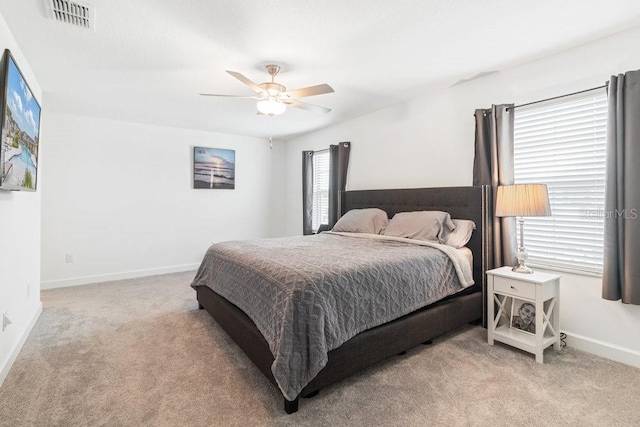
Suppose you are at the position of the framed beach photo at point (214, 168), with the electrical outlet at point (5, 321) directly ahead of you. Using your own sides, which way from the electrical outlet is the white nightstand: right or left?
left

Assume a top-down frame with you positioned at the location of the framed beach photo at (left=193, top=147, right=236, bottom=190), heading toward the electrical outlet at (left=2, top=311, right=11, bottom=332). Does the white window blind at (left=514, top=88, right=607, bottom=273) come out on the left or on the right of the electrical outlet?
left

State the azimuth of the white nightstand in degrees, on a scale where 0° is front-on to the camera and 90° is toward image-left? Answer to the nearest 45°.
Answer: approximately 45°

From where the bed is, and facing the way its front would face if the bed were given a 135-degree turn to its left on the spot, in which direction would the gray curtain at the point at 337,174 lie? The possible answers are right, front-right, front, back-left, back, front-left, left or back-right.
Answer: left

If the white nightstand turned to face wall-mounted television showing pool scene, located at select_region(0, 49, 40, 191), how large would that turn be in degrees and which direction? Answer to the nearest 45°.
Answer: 0° — it already faces it

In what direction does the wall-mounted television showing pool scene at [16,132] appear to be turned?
to the viewer's right

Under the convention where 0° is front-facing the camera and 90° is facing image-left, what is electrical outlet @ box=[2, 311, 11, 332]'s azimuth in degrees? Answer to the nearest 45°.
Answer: approximately 270°

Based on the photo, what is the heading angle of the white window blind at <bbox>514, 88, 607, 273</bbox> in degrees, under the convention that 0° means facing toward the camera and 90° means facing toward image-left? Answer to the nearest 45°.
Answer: approximately 45°

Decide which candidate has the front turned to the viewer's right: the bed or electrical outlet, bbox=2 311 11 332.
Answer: the electrical outlet

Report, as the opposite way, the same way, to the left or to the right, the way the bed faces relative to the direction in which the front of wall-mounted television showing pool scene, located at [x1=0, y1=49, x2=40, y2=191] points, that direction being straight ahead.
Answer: the opposite way
